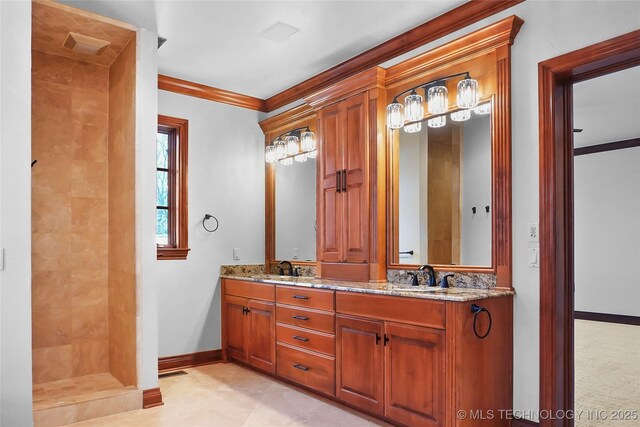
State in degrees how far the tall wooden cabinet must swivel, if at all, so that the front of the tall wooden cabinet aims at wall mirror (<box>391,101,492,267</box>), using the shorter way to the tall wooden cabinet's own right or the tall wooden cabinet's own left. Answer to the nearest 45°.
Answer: approximately 90° to the tall wooden cabinet's own left

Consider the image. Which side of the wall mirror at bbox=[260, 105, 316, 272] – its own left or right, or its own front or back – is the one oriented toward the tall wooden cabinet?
left

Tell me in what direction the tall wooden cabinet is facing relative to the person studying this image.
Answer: facing the viewer and to the left of the viewer

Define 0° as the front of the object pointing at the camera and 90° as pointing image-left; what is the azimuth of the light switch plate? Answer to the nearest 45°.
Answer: approximately 0°

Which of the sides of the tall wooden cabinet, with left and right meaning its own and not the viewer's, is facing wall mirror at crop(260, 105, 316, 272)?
right

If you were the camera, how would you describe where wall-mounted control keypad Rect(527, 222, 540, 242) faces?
facing the viewer

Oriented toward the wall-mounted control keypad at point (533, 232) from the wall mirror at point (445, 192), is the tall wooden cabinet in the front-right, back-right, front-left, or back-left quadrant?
back-right

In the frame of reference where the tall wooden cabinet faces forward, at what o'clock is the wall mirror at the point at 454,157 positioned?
The wall mirror is roughly at 9 o'clock from the tall wooden cabinet.

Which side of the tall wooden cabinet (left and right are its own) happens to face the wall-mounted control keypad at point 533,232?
left
